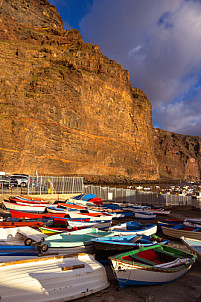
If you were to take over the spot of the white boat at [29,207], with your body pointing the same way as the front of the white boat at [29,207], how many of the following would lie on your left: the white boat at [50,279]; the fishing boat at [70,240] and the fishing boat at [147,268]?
3

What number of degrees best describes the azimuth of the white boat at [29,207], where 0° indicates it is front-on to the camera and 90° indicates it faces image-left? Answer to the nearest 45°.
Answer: approximately 90°

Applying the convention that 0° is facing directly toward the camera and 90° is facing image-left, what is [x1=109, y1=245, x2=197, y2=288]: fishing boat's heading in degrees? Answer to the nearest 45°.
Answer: approximately 45°

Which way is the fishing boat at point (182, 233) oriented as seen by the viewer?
to the viewer's left

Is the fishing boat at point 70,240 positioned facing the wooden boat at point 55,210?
no
